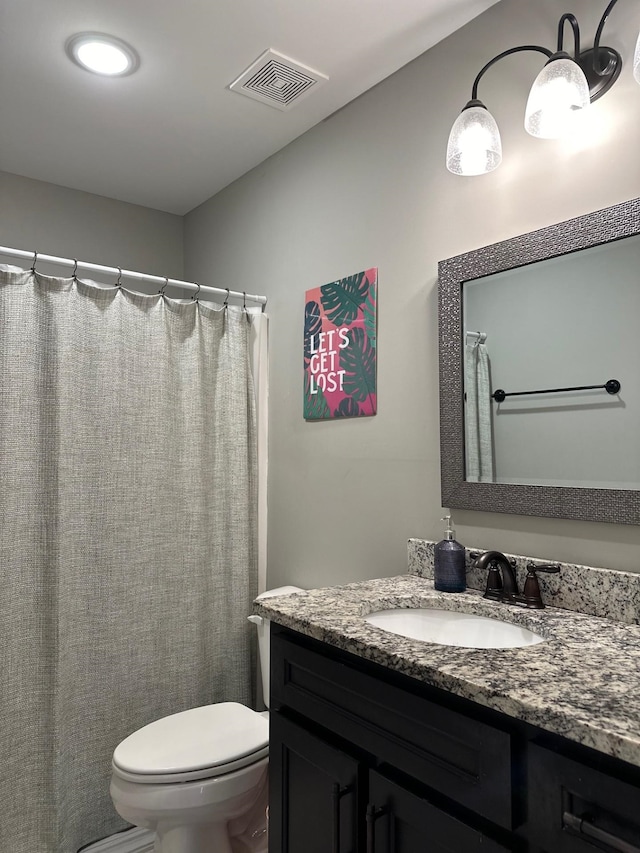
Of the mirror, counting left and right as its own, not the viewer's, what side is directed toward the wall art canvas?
right

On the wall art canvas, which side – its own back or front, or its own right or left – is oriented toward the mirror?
left

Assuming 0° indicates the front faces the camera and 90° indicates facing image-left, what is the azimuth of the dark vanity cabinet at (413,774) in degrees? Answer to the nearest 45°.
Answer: approximately 45°

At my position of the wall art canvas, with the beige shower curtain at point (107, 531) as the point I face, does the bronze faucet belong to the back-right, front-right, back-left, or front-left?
back-left

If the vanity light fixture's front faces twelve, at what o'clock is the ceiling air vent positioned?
The ceiling air vent is roughly at 2 o'clock from the vanity light fixture.

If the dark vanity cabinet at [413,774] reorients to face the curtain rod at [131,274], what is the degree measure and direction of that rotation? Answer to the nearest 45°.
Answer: approximately 90° to its right

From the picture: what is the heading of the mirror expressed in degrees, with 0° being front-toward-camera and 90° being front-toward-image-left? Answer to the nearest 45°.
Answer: approximately 45°

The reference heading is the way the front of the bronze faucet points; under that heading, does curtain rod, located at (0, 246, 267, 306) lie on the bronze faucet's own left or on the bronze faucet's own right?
on the bronze faucet's own right
